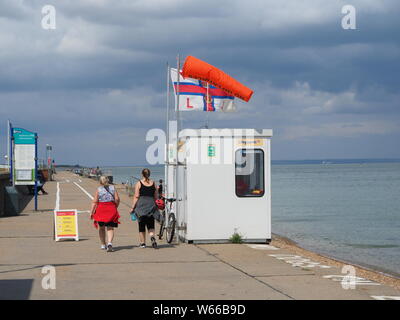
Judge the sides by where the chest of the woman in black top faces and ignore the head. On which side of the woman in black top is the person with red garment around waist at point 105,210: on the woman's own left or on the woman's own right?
on the woman's own left

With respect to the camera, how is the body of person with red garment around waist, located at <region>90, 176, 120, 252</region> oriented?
away from the camera

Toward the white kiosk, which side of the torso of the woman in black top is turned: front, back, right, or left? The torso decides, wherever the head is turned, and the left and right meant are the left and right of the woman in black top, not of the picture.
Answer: right

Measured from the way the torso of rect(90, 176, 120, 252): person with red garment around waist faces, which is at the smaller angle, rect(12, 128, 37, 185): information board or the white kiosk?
the information board

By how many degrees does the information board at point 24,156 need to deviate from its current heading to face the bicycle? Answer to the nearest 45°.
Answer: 0° — it already faces it

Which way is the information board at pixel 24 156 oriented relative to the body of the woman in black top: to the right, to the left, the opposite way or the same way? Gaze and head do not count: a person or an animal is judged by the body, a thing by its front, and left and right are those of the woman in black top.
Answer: the opposite way

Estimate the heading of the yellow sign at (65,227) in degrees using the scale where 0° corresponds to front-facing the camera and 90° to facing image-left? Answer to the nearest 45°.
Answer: approximately 0°

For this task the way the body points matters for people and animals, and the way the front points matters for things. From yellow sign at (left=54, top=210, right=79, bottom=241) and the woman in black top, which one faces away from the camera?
the woman in black top

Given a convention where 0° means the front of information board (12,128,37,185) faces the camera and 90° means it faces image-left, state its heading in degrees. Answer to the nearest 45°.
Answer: approximately 0°

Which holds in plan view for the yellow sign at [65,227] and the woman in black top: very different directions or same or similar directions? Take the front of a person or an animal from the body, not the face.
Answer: very different directions

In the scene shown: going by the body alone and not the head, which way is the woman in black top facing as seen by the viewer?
away from the camera

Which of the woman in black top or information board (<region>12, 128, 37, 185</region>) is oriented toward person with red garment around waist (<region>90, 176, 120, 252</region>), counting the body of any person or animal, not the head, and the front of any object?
the information board

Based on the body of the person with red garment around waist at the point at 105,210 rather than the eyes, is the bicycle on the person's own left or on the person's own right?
on the person's own right
